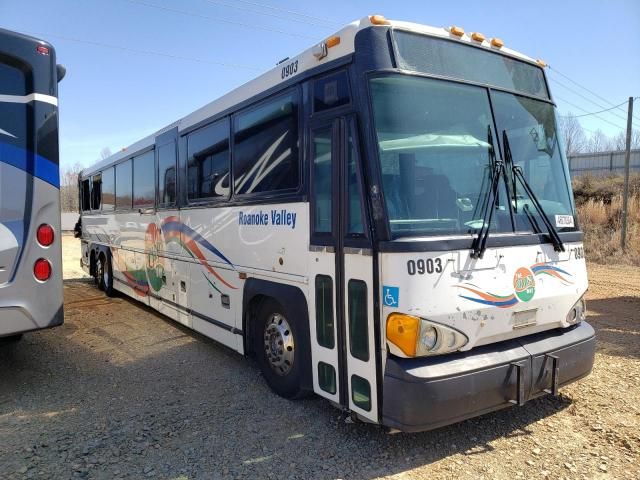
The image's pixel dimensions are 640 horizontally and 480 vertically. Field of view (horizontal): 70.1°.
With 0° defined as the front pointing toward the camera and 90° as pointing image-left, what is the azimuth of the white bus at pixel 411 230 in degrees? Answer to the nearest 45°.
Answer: approximately 315°

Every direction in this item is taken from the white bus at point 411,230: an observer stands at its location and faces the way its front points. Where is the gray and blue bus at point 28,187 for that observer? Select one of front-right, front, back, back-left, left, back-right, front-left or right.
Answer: back-right
